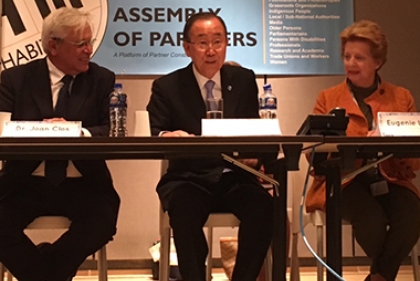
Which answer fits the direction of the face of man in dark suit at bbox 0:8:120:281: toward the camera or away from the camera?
toward the camera

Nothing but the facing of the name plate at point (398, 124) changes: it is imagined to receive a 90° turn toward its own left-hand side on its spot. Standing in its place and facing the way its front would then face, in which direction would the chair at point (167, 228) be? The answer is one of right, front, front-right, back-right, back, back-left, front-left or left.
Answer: back

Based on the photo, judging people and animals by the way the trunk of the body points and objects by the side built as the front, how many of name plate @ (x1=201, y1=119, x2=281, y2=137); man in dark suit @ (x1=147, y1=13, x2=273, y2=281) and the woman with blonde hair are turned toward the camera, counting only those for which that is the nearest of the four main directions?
3

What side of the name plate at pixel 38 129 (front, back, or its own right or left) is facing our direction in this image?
front

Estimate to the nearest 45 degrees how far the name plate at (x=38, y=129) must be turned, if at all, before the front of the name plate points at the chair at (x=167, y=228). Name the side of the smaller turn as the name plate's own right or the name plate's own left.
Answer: approximately 135° to the name plate's own left

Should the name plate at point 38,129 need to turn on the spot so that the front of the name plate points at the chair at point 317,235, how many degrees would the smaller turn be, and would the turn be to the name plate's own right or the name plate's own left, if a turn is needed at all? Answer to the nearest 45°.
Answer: approximately 90° to the name plate's own left

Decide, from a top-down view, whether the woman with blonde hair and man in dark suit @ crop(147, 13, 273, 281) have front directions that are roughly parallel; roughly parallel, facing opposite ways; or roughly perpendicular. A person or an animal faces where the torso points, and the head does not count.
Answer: roughly parallel

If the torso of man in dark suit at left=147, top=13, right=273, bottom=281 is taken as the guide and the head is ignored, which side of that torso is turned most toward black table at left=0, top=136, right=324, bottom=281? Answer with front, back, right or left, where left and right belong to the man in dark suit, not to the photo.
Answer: front

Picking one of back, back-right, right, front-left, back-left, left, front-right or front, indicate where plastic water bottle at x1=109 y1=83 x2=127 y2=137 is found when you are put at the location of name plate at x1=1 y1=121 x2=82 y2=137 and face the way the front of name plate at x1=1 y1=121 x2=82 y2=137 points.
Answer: back-left

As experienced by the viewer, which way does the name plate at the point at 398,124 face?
facing the viewer

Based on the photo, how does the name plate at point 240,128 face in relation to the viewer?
toward the camera

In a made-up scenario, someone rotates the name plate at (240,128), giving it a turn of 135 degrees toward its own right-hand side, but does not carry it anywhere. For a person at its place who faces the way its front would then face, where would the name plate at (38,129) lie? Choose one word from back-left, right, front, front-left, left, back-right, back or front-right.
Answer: front-left

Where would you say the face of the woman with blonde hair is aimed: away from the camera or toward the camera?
toward the camera

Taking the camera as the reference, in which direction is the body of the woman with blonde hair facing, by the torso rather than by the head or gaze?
toward the camera

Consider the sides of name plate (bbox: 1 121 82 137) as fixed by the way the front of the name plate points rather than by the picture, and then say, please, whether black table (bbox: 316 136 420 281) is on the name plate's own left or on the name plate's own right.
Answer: on the name plate's own left

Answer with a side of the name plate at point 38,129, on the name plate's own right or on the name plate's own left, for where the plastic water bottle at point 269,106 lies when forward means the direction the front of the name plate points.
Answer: on the name plate's own left

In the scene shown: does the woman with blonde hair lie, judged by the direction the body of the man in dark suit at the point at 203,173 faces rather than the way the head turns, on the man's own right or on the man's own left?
on the man's own left
